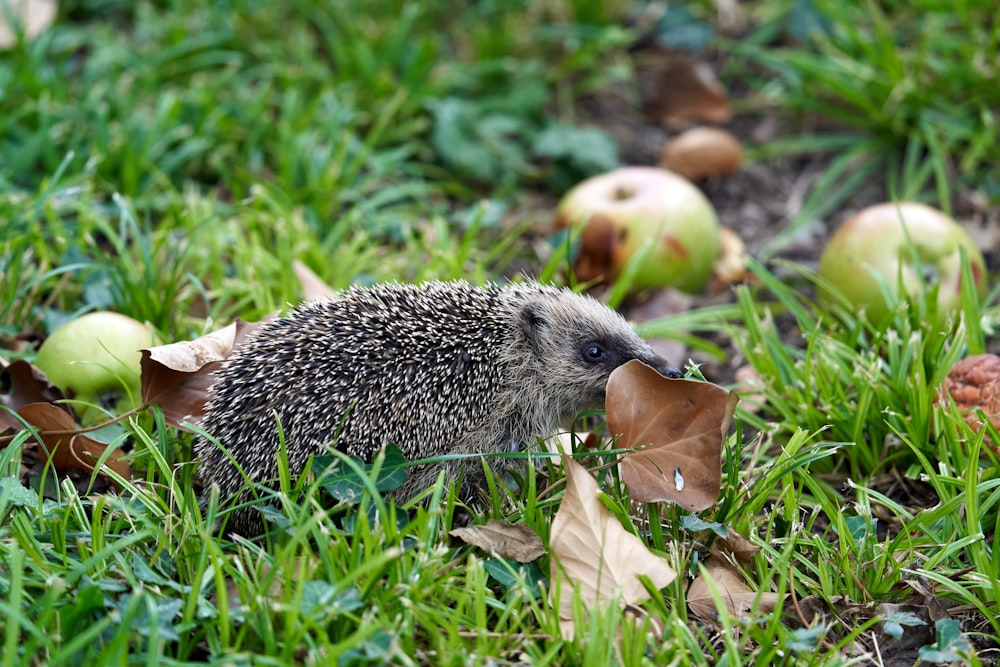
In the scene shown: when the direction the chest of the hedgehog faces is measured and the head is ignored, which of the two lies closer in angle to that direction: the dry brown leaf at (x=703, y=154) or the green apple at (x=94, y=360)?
the dry brown leaf

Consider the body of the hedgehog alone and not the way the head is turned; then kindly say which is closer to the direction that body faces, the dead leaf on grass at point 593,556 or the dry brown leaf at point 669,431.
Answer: the dry brown leaf

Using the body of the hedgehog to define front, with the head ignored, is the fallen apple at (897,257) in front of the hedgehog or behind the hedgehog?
in front

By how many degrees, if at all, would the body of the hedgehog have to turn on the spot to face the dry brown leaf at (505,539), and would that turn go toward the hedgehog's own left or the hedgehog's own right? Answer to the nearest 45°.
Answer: approximately 90° to the hedgehog's own right

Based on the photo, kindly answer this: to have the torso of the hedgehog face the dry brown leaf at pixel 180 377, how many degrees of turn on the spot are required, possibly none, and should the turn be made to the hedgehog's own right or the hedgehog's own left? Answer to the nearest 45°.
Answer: approximately 180°

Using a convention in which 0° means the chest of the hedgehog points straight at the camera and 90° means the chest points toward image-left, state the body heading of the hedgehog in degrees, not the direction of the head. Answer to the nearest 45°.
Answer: approximately 270°

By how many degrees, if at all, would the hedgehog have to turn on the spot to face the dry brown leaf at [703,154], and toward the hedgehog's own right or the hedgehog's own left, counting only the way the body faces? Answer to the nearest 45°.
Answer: approximately 45° to the hedgehog's own left

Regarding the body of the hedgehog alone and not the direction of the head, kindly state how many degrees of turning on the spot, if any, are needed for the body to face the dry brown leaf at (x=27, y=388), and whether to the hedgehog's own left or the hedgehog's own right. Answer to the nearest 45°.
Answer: approximately 180°

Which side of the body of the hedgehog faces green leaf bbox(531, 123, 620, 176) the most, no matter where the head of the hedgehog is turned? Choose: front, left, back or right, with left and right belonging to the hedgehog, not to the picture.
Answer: left

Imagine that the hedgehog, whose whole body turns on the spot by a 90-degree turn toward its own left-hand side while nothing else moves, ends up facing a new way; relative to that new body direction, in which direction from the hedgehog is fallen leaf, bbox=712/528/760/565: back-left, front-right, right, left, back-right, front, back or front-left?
back-right

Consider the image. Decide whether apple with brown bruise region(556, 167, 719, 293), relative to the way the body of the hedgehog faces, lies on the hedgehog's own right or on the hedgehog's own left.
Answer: on the hedgehog's own left

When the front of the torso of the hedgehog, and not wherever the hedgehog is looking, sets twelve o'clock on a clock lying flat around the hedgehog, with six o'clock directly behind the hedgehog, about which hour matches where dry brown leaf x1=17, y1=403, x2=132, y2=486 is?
The dry brown leaf is roughly at 6 o'clock from the hedgehog.

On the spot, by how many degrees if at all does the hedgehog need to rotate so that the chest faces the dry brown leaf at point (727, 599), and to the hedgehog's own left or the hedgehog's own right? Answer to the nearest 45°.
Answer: approximately 45° to the hedgehog's own right
